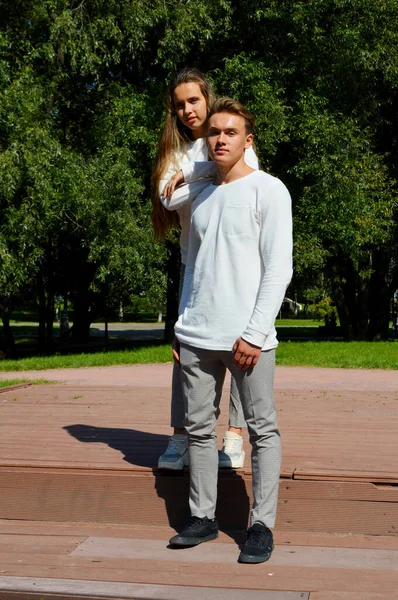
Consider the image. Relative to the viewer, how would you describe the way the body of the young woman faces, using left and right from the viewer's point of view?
facing the viewer

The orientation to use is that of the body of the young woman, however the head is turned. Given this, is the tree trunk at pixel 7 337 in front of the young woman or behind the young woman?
behind

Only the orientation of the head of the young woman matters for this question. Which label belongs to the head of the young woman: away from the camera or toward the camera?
toward the camera

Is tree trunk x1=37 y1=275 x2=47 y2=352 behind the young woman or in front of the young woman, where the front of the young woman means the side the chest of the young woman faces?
behind

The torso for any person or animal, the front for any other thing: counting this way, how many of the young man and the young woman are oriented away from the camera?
0

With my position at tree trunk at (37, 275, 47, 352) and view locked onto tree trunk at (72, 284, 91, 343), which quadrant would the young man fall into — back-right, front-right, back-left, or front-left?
back-right

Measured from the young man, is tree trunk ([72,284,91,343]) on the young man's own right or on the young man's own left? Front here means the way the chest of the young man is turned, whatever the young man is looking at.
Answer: on the young man's own right

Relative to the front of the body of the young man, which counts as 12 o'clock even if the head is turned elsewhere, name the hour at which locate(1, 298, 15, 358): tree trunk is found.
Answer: The tree trunk is roughly at 4 o'clock from the young man.

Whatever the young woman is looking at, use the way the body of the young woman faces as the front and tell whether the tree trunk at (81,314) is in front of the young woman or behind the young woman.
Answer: behind
